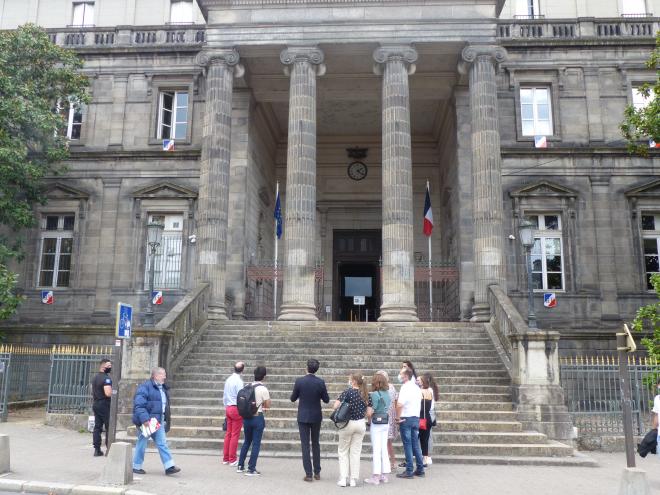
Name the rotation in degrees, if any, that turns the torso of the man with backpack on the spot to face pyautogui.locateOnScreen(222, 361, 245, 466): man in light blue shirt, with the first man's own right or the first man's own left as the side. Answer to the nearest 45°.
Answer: approximately 45° to the first man's own left

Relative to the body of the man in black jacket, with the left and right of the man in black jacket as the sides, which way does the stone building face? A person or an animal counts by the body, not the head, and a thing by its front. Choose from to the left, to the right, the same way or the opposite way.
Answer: the opposite way

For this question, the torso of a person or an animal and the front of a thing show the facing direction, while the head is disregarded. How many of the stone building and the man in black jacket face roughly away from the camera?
1

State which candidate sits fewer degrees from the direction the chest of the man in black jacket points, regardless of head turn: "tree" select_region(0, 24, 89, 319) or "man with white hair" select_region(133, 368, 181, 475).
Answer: the tree

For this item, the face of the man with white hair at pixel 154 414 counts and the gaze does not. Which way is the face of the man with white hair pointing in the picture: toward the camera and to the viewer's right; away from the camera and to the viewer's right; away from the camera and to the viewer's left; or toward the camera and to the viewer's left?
toward the camera and to the viewer's right

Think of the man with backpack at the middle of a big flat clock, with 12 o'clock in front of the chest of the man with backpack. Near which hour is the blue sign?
The blue sign is roughly at 8 o'clock from the man with backpack.

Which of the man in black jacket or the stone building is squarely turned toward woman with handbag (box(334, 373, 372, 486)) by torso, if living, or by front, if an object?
the stone building

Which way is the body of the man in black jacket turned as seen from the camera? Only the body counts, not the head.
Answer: away from the camera

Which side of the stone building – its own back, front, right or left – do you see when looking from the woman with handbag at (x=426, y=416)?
front

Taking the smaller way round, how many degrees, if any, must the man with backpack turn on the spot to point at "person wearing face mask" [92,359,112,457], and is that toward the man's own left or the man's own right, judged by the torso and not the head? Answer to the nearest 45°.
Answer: approximately 90° to the man's own left

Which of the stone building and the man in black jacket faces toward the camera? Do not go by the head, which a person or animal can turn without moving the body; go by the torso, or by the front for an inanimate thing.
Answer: the stone building

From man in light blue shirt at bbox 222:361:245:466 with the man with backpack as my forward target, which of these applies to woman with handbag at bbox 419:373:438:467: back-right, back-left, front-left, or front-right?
front-left

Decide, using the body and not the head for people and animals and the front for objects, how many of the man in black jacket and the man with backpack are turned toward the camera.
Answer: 0

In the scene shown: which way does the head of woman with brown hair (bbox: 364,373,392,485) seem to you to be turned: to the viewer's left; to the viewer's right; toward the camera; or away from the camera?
away from the camera

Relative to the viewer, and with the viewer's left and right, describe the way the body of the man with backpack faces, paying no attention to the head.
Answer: facing away from the viewer and to the right of the viewer

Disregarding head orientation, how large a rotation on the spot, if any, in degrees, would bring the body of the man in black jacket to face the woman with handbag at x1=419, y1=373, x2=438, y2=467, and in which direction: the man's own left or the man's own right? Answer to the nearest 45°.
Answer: approximately 45° to the man's own right

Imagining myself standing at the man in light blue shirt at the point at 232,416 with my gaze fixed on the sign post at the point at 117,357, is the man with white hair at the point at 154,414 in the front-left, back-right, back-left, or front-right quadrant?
front-left

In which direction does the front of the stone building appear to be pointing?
toward the camera
